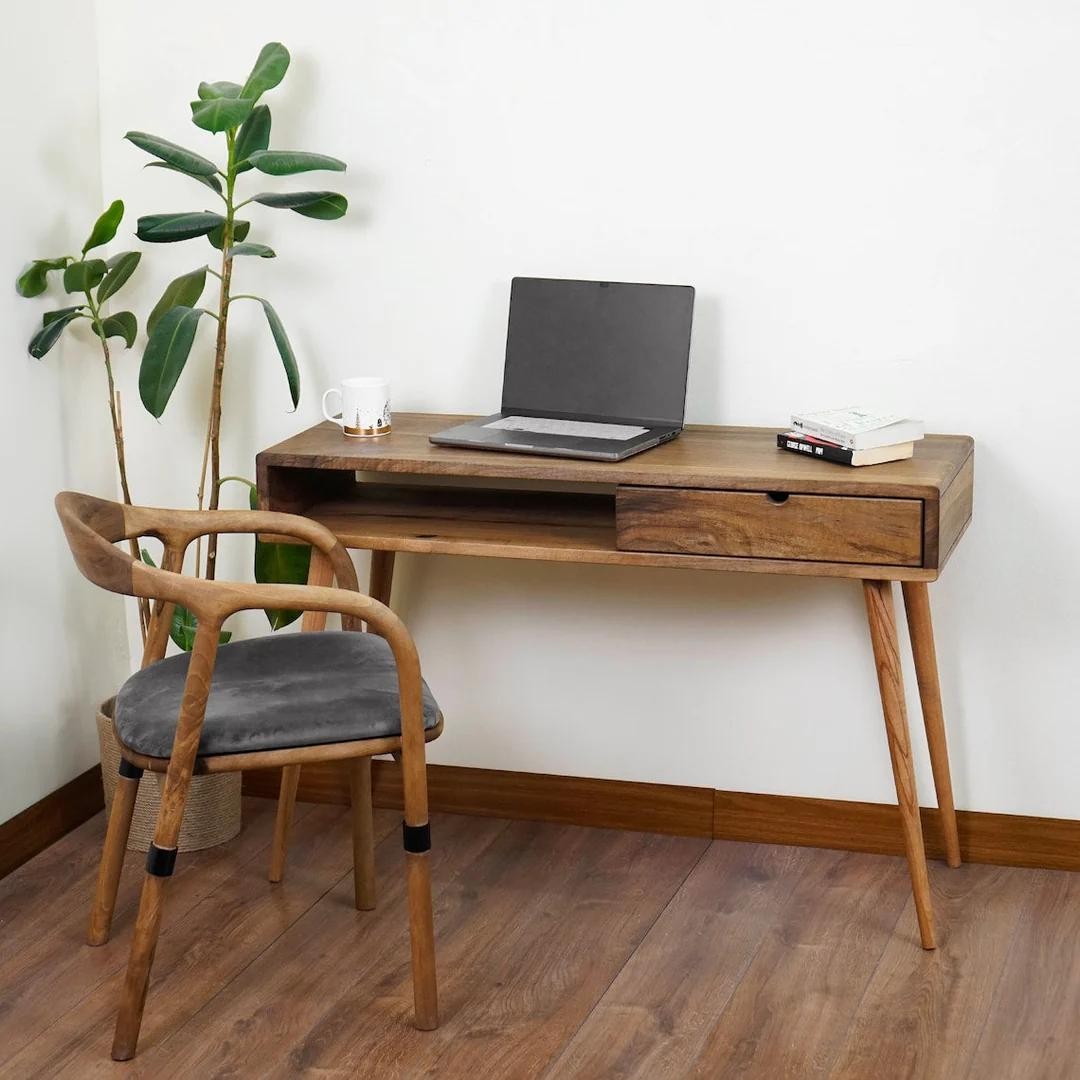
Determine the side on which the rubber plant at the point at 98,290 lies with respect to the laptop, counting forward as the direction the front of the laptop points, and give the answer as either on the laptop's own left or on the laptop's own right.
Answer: on the laptop's own right

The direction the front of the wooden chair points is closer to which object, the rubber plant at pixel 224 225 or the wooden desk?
the wooden desk

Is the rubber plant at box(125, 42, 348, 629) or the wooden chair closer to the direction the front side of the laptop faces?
the wooden chair

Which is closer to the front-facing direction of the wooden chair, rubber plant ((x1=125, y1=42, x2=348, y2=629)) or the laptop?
the laptop

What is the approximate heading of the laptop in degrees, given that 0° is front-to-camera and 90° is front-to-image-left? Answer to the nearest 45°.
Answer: approximately 45°

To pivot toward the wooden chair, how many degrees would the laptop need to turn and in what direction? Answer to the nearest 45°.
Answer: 0° — it already faces it
